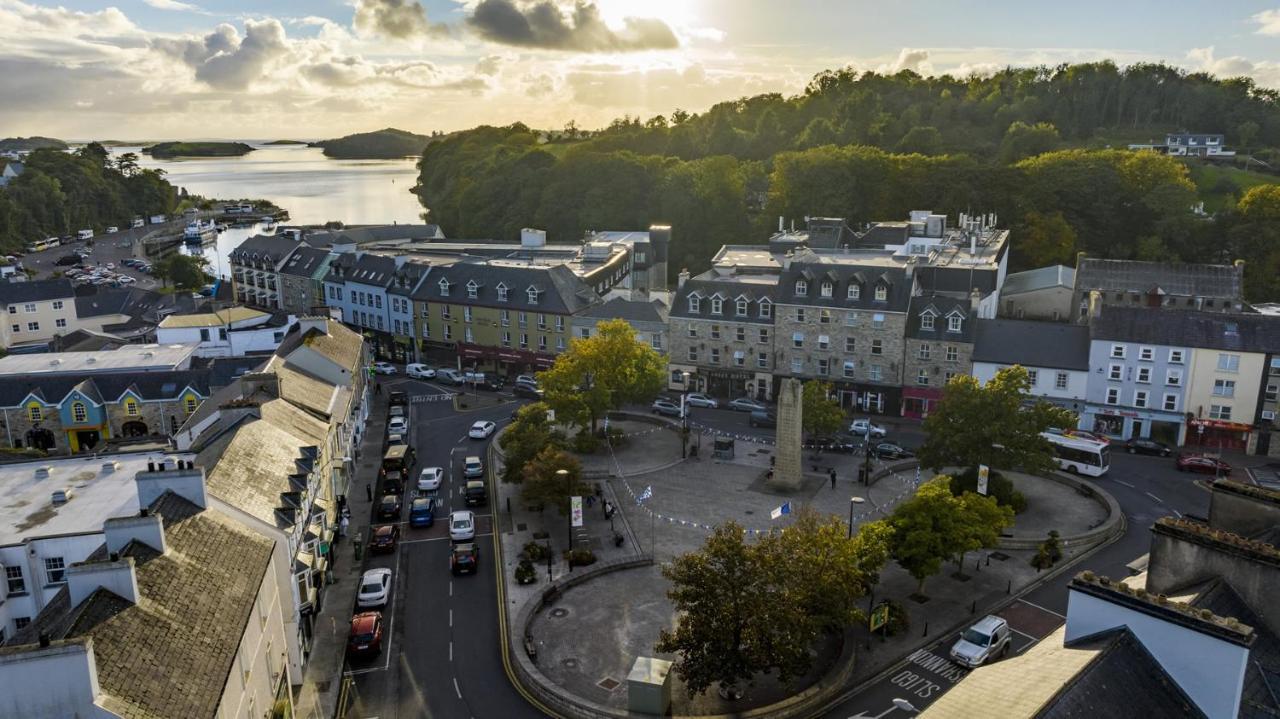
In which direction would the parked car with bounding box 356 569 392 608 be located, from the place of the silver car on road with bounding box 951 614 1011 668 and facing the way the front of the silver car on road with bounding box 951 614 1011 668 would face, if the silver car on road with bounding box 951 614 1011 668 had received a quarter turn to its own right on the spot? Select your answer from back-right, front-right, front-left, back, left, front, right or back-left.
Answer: front-left

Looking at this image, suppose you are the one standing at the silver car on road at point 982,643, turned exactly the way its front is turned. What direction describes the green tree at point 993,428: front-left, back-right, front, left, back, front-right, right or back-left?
back-right

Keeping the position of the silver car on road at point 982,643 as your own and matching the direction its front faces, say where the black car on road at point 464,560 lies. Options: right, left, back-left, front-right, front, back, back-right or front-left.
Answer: front-right

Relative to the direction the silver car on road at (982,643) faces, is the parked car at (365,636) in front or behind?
in front

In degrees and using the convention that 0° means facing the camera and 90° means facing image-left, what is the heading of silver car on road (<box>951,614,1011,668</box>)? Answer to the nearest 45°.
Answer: approximately 45°

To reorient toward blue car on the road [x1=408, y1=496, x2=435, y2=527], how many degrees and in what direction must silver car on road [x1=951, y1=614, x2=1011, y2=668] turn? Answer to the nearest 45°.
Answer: approximately 45° to its right
